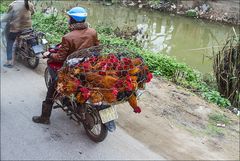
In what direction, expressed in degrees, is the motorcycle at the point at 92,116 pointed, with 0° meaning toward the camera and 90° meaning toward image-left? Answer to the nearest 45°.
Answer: approximately 135°

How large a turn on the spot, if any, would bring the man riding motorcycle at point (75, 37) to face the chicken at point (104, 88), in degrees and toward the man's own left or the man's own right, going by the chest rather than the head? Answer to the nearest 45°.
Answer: approximately 180°

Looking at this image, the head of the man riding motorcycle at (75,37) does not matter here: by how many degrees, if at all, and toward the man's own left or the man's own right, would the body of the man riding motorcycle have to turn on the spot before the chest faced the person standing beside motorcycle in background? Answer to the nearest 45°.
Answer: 0° — they already face them

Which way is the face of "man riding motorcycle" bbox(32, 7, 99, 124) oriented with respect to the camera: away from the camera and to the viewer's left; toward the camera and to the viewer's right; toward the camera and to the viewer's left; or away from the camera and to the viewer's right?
away from the camera and to the viewer's left

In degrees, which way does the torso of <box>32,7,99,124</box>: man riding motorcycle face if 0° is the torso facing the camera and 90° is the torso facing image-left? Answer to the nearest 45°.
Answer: approximately 135°

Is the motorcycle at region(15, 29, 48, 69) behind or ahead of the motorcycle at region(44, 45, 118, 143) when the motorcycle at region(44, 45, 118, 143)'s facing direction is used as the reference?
ahead
